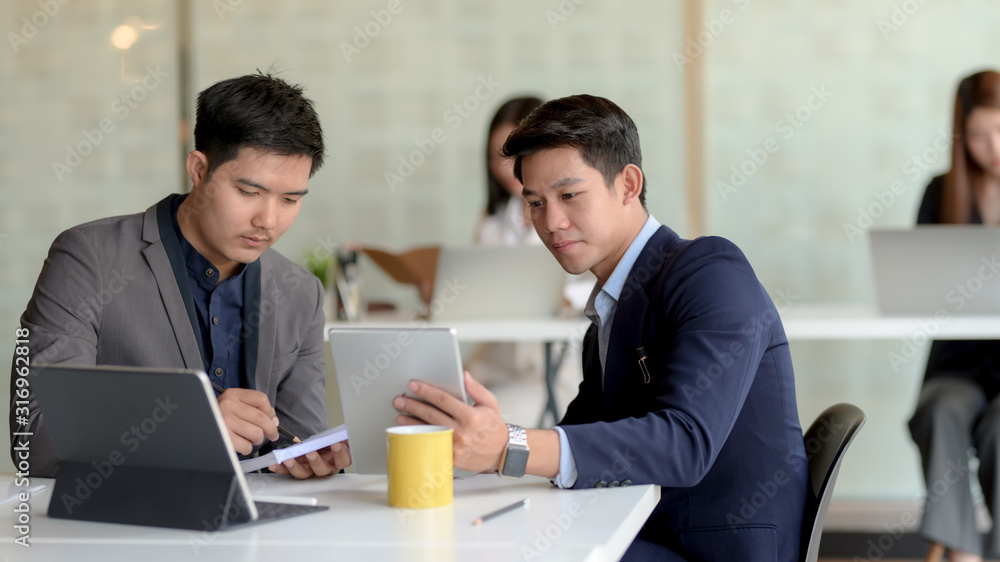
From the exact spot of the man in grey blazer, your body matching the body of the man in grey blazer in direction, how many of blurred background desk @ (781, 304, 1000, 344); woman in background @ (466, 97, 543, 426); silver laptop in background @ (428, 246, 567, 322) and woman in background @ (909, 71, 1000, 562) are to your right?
0

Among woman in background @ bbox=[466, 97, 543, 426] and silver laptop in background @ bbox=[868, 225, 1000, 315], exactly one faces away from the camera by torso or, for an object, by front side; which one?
the silver laptop in background

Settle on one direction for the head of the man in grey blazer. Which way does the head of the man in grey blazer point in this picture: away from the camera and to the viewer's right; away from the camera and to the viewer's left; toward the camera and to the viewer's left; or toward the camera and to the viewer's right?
toward the camera and to the viewer's right

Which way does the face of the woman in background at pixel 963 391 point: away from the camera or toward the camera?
toward the camera

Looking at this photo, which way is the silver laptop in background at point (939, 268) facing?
away from the camera

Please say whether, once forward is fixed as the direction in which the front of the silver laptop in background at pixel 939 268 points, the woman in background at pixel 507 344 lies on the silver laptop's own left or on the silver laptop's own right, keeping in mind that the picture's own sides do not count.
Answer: on the silver laptop's own left

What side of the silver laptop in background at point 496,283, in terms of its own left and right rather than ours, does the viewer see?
back

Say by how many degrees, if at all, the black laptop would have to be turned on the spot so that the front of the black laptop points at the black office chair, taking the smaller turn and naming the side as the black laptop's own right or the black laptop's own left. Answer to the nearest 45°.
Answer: approximately 45° to the black laptop's own right

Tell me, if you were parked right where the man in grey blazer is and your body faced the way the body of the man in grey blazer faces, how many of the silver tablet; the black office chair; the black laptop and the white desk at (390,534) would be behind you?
0

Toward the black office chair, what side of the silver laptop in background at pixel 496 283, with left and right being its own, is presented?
back

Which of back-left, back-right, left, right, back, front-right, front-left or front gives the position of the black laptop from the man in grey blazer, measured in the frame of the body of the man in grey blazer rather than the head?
front-right

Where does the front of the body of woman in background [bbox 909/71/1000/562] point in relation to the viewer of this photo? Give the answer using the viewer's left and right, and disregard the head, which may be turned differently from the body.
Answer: facing the viewer

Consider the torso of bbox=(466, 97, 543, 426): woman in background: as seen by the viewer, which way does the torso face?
toward the camera

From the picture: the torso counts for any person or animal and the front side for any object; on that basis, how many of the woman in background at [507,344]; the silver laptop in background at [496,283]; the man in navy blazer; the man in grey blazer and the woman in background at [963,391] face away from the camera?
1

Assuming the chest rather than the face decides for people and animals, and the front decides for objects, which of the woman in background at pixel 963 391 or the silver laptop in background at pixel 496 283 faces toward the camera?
the woman in background

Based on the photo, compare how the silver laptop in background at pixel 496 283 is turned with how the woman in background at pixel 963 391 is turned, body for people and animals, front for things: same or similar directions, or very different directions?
very different directions

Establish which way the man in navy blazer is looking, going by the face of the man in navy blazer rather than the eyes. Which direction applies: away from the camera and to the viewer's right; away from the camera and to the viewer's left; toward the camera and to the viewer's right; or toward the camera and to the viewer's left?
toward the camera and to the viewer's left

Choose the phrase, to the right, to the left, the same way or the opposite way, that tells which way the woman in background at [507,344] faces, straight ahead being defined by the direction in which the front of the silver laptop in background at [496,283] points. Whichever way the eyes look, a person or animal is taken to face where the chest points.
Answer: the opposite way
